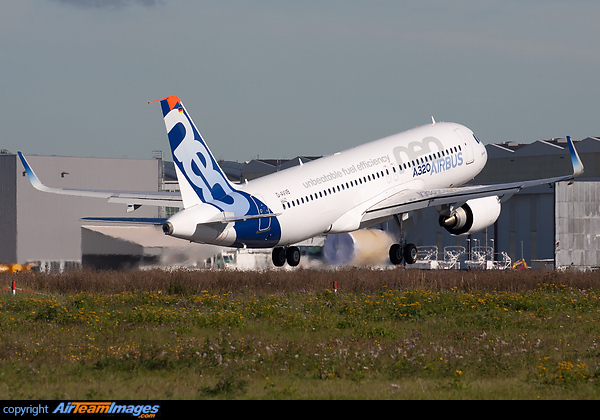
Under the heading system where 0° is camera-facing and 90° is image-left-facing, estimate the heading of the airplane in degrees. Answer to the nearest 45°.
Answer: approximately 225°
